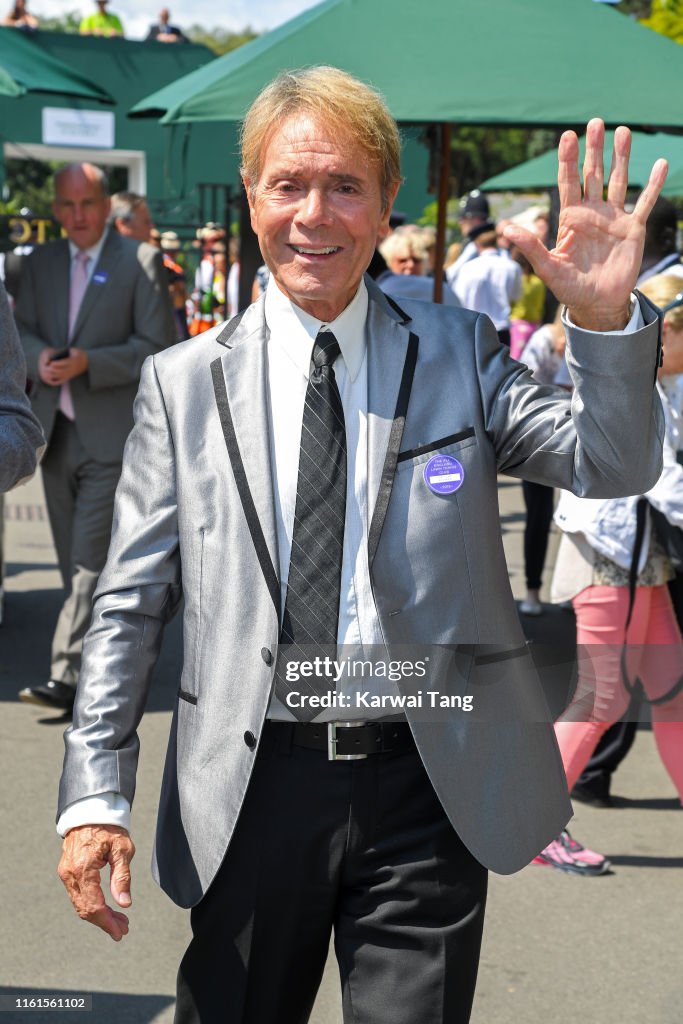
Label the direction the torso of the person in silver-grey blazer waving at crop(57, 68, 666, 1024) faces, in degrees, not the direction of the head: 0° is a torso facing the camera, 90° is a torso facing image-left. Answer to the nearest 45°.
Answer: approximately 0°

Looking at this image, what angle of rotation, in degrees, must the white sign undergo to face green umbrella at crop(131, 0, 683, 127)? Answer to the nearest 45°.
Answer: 0° — it already faces it

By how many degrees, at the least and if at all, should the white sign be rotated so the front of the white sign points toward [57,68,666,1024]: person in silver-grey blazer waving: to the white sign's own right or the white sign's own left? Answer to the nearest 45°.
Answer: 0° — it already faces them

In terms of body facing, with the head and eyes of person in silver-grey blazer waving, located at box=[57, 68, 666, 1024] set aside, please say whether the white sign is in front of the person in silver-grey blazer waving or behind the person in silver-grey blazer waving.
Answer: behind

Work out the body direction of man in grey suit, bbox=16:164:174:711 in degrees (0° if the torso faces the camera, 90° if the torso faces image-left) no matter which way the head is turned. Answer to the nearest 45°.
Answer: approximately 45°

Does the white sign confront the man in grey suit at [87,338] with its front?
yes

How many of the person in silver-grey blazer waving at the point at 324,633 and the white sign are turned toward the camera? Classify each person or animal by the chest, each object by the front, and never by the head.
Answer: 2

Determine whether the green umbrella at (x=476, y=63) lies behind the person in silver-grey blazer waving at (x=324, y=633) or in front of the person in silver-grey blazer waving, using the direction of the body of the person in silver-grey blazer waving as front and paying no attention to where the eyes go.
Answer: behind

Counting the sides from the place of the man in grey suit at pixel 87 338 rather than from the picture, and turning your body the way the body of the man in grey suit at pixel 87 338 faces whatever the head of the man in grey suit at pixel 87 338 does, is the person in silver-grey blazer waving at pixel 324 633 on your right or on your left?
on your left
